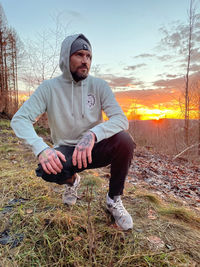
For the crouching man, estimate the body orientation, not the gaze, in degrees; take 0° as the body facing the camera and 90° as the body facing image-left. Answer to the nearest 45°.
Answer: approximately 0°

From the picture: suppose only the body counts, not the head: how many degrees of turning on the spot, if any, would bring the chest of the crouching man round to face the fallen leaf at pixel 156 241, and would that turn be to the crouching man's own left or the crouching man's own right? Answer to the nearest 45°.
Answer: approximately 45° to the crouching man's own left

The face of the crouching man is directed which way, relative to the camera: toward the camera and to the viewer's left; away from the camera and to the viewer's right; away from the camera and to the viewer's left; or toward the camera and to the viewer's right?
toward the camera and to the viewer's right

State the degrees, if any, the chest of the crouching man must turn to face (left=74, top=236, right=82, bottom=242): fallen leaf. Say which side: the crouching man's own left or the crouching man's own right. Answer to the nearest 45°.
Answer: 0° — they already face it
